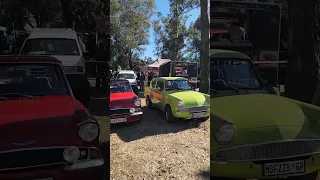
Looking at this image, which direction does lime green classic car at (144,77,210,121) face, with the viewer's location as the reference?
facing the viewer and to the right of the viewer
